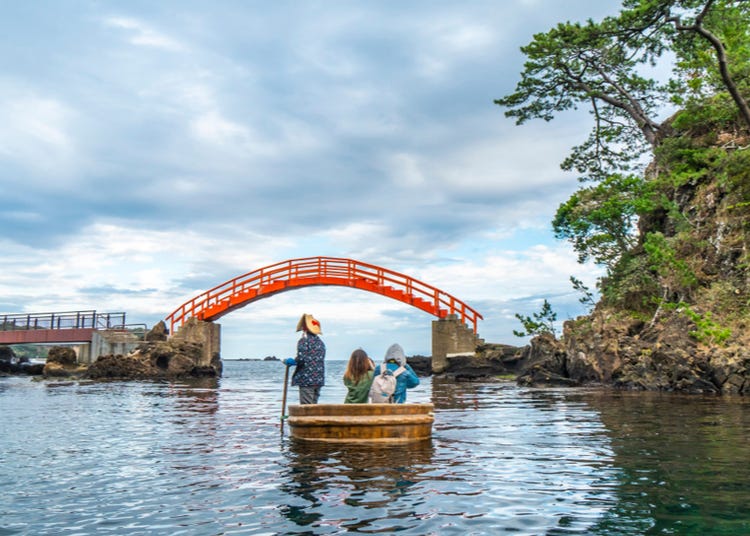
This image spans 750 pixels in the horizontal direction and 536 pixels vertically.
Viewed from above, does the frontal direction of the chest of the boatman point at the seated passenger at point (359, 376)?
no

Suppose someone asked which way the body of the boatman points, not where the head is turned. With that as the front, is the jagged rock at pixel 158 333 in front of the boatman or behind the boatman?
in front

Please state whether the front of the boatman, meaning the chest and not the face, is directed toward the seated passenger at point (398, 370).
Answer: no

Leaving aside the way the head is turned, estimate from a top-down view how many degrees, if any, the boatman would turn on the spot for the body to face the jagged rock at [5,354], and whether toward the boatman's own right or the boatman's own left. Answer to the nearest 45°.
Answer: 0° — they already face it

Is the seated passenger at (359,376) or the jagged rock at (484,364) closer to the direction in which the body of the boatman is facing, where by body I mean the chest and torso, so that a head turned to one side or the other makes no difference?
the jagged rock

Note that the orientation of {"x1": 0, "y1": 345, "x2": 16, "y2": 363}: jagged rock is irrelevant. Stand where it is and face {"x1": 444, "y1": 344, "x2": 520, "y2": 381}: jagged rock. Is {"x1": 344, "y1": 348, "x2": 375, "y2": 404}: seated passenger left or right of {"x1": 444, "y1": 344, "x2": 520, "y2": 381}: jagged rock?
right

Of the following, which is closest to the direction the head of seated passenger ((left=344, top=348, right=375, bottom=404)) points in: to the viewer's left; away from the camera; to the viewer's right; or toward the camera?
away from the camera

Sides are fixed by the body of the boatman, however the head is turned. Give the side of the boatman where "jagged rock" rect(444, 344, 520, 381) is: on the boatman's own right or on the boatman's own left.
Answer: on the boatman's own right
